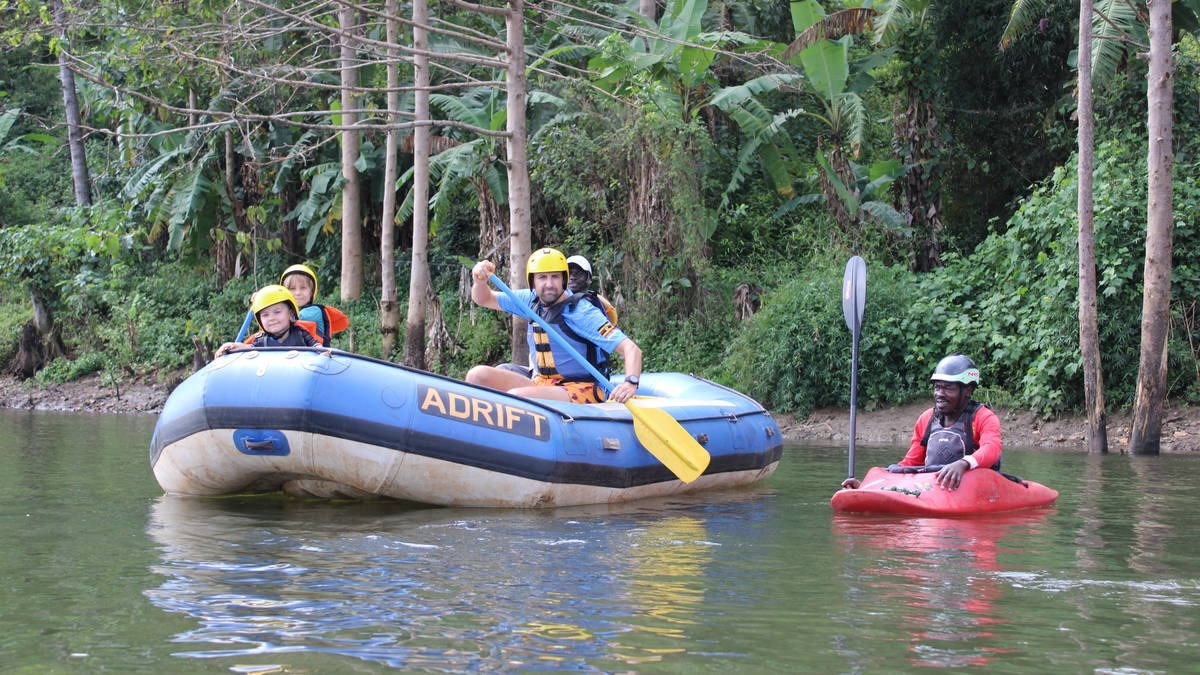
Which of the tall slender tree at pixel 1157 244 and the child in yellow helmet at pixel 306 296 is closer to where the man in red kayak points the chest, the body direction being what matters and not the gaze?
the child in yellow helmet

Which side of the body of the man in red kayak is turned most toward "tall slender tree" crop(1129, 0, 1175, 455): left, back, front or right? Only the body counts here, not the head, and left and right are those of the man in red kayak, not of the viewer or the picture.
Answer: back

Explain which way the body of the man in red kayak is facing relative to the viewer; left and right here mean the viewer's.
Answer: facing the viewer and to the left of the viewer

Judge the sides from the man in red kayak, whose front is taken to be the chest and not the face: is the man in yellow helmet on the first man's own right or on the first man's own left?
on the first man's own right

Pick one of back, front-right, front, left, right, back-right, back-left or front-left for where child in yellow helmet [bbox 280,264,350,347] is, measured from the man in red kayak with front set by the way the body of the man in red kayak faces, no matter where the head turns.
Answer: front-right

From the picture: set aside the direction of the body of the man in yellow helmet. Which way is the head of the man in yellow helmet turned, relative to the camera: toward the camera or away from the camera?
toward the camera

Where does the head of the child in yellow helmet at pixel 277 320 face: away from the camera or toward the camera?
toward the camera
